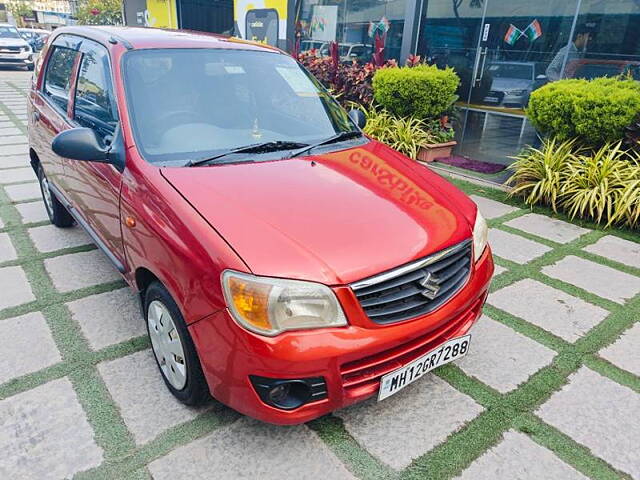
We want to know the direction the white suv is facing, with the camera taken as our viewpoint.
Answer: facing the viewer and to the right of the viewer

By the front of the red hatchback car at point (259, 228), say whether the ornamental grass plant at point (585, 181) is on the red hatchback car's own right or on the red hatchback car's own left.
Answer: on the red hatchback car's own left

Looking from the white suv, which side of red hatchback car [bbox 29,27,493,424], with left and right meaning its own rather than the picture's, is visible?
back

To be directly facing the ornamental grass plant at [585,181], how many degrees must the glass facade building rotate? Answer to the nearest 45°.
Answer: approximately 45° to its left

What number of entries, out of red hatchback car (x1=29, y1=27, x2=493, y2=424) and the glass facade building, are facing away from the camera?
0

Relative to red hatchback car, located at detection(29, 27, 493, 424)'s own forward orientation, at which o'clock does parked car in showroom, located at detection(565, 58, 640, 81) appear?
The parked car in showroom is roughly at 9 o'clock from the red hatchback car.
